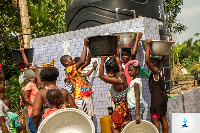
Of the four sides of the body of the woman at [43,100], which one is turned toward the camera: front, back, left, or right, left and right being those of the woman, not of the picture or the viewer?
back

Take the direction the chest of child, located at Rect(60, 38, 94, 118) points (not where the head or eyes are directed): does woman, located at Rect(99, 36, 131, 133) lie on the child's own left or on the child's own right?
on the child's own right

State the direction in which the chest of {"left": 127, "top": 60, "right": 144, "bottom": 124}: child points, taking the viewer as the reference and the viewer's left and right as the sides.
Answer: facing to the left of the viewer

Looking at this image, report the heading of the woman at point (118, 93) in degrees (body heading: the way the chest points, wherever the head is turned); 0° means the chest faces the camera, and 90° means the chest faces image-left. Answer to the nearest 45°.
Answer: approximately 135°

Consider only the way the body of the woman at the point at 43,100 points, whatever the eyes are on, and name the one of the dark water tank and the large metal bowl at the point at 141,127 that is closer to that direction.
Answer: the dark water tank

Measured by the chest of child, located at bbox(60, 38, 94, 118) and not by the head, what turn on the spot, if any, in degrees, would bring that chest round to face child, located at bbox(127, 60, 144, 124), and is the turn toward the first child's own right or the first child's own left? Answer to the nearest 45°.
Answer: approximately 45° to the first child's own right
